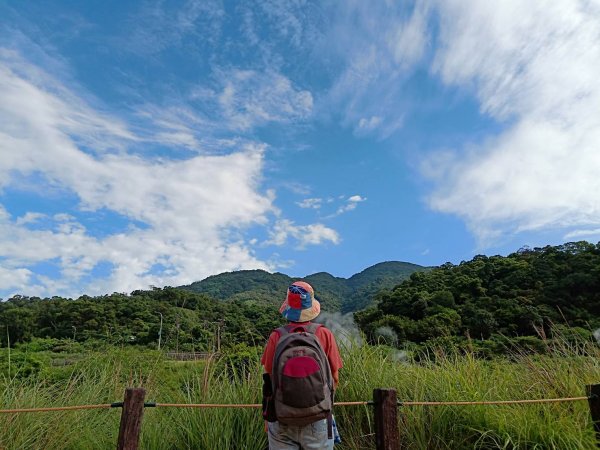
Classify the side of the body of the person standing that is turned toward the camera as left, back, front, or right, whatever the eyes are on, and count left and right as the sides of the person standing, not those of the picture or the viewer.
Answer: back

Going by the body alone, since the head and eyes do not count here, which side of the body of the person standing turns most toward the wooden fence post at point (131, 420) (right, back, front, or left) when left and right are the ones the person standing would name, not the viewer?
left

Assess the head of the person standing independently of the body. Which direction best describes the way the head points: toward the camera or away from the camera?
away from the camera

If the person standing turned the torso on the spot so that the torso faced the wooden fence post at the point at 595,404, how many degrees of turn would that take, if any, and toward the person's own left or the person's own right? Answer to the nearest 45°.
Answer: approximately 90° to the person's own right

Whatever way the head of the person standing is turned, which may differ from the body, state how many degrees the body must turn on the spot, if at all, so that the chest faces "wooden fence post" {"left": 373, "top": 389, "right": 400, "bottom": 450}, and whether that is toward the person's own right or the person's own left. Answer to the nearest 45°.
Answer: approximately 45° to the person's own right
